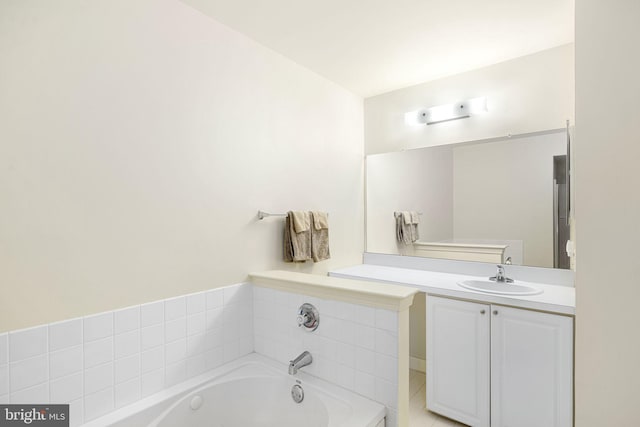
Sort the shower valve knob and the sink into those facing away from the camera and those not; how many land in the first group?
0

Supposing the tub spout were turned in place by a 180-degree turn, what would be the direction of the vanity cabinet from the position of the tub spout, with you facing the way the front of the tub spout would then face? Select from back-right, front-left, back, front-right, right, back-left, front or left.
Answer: front-right

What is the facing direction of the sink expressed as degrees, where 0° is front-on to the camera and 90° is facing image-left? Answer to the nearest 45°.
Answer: approximately 0°

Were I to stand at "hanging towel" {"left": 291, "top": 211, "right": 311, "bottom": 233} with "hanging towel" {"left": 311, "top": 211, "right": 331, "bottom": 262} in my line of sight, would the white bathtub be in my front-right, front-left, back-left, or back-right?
back-right

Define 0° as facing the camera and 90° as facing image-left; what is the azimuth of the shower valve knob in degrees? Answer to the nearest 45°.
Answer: approximately 45°

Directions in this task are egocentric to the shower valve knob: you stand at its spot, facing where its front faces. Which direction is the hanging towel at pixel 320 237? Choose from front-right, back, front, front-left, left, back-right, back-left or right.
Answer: back-right

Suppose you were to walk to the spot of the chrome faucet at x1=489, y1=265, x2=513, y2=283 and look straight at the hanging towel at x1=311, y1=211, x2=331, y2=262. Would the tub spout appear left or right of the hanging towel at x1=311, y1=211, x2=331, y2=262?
left

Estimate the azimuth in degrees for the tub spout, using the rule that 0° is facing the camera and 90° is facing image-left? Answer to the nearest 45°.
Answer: approximately 45°

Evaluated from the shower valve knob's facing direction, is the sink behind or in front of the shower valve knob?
behind

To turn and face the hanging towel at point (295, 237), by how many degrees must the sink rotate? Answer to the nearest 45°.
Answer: approximately 45° to its right
